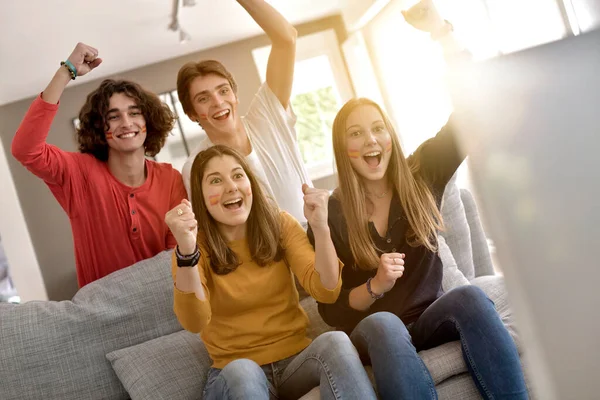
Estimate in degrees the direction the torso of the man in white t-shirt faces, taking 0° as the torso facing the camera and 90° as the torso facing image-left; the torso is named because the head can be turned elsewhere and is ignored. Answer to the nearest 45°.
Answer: approximately 0°
